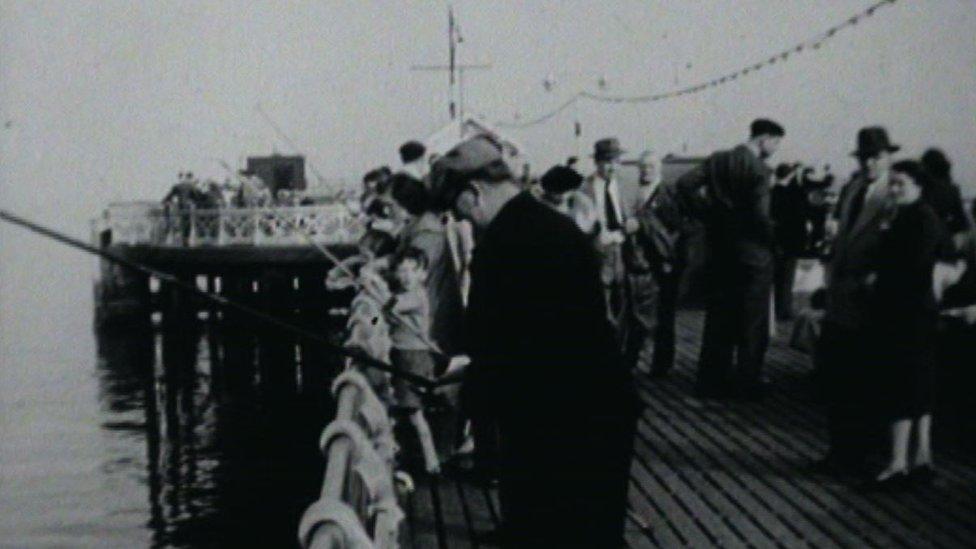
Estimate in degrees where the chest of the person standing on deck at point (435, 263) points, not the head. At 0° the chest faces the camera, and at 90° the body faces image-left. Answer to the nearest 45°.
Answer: approximately 90°

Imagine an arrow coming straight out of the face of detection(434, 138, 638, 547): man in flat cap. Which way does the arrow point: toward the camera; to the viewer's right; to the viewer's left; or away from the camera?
to the viewer's left

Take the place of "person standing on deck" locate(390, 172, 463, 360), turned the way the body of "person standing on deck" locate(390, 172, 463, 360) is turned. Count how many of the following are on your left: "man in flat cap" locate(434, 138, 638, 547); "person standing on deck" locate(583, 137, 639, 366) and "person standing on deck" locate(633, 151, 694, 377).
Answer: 1

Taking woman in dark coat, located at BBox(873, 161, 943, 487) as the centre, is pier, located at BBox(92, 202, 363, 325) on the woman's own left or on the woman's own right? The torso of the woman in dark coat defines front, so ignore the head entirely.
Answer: on the woman's own right

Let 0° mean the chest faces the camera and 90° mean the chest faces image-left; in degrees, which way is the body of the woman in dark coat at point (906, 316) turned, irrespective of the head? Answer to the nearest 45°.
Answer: approximately 45°
